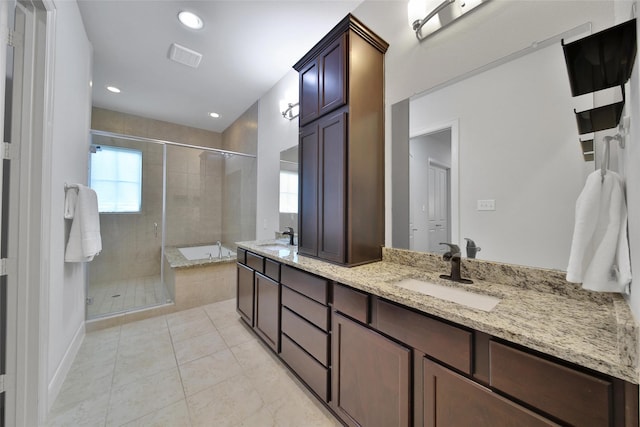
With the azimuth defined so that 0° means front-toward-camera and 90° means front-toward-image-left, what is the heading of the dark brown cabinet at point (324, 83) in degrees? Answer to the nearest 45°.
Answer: approximately 45°

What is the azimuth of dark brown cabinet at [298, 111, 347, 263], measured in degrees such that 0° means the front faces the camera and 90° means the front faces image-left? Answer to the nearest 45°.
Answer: approximately 45°

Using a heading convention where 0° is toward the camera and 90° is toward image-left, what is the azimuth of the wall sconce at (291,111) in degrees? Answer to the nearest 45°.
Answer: approximately 45°
